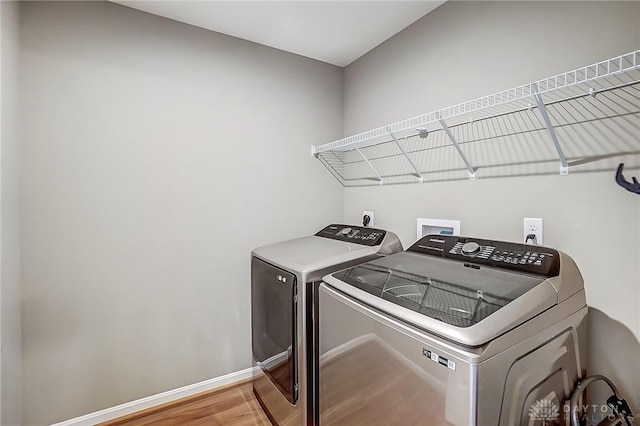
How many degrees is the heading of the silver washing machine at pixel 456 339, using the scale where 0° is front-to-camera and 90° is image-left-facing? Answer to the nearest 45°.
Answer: approximately 45°

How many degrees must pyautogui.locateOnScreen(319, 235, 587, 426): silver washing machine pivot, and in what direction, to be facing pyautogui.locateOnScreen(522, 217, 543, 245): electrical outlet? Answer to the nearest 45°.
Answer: approximately 180°
